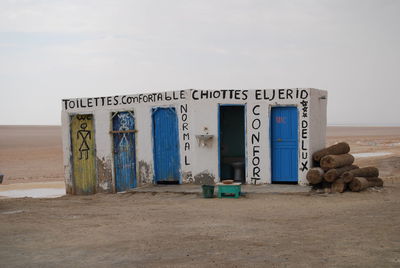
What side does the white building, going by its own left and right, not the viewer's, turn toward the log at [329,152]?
left

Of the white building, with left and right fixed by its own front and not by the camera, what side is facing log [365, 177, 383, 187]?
left

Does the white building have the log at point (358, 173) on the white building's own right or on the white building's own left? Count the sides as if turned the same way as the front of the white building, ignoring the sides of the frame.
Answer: on the white building's own left

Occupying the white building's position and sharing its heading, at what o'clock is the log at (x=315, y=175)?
The log is roughly at 10 o'clock from the white building.

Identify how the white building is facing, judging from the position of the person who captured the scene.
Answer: facing the viewer

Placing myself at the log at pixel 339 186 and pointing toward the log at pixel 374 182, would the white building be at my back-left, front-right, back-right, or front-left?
back-left

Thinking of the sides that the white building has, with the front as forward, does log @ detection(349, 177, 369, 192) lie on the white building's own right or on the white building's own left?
on the white building's own left

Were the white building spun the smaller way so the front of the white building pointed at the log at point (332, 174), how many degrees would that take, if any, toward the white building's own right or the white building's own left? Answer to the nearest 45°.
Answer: approximately 45° to the white building's own left

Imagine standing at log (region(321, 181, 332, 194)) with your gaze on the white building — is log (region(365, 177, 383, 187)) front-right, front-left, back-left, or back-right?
back-right
